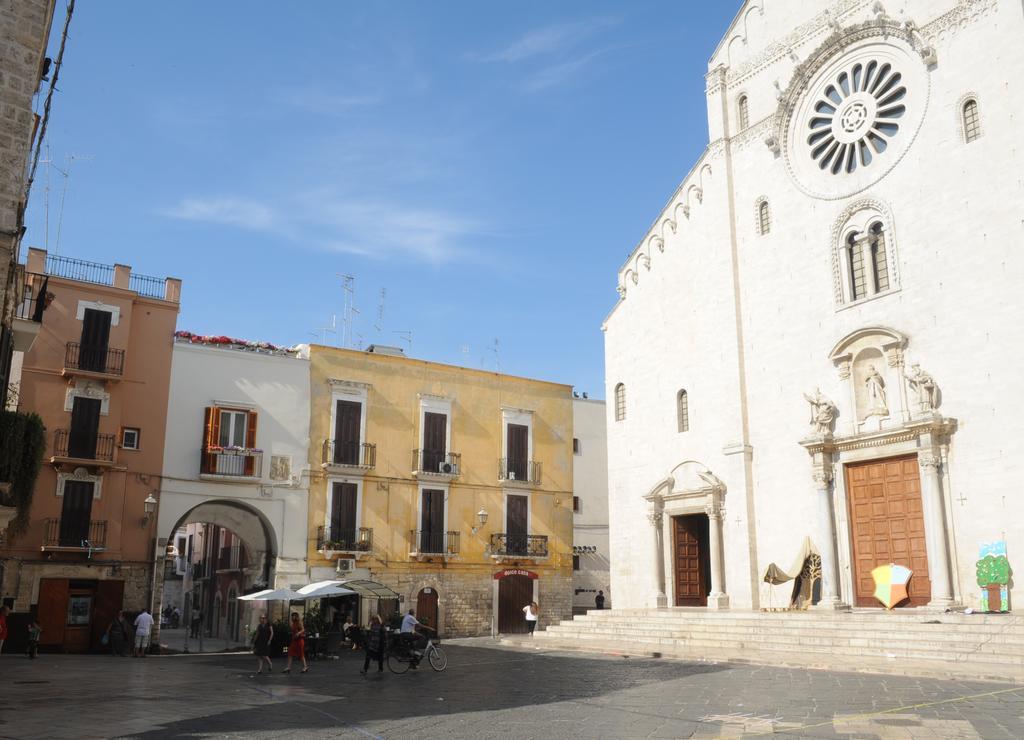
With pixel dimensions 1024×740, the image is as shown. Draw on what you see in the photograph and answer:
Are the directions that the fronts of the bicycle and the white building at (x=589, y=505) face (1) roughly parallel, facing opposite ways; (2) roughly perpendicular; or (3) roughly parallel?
roughly perpendicular

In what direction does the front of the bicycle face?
to the viewer's right

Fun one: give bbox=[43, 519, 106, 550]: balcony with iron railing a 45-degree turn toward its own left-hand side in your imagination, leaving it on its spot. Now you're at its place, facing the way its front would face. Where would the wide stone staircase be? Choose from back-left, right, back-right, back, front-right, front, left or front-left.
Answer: front

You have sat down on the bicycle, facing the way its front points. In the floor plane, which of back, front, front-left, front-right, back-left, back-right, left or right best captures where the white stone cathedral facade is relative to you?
front

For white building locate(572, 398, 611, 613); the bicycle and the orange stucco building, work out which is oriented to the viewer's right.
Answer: the bicycle

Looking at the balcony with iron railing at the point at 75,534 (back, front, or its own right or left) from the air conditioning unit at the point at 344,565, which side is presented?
left

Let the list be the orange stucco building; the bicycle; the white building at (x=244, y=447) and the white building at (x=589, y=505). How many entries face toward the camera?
3

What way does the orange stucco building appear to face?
toward the camera

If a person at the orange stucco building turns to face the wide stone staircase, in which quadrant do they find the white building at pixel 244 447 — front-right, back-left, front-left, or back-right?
front-left

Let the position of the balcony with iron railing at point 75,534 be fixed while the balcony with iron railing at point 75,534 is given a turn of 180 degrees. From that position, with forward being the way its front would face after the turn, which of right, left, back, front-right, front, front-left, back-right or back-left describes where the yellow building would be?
right

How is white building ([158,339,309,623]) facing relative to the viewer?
toward the camera
